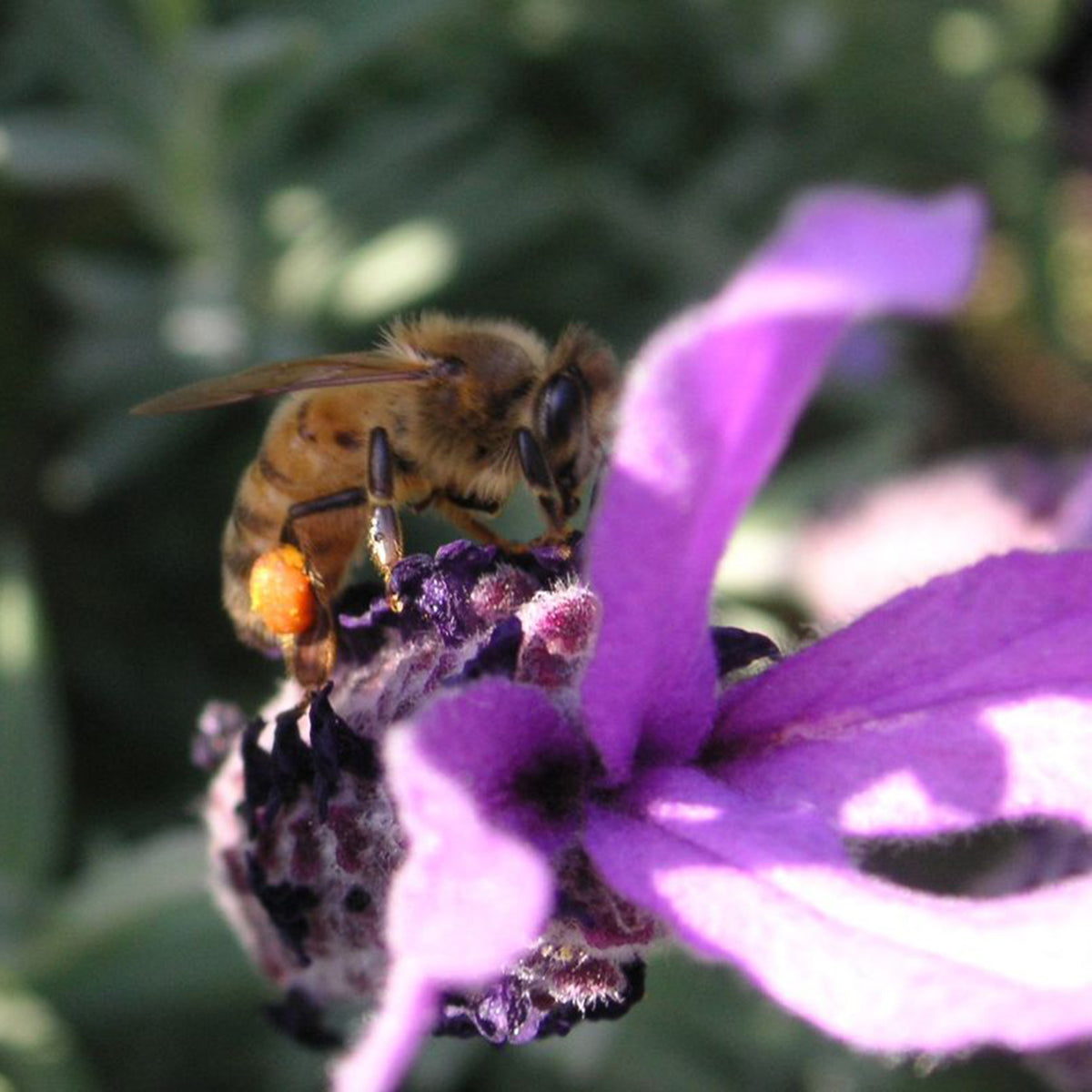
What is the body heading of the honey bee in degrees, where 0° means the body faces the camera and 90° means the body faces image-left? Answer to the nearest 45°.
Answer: approximately 270°

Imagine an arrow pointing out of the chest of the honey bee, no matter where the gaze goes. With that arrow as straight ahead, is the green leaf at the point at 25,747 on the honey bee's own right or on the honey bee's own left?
on the honey bee's own left

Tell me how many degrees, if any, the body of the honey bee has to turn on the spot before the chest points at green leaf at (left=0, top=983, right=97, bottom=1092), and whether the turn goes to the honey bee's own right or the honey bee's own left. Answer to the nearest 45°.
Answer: approximately 135° to the honey bee's own left
